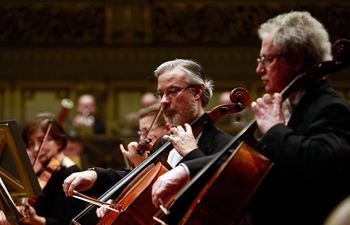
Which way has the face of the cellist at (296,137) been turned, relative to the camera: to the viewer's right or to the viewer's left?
to the viewer's left

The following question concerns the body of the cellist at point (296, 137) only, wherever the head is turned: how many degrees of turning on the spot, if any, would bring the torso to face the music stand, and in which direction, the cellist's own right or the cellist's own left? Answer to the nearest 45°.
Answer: approximately 45° to the cellist's own right

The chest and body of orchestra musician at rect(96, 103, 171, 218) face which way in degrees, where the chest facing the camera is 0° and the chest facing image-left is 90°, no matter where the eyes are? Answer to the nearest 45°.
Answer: approximately 45°

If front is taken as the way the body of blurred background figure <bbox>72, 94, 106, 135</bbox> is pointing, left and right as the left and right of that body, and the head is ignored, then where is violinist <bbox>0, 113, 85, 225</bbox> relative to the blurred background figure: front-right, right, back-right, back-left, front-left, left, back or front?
front

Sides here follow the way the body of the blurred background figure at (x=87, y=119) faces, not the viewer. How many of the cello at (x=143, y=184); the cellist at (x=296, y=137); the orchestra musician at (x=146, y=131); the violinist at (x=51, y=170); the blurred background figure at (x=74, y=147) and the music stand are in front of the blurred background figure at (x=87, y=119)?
6

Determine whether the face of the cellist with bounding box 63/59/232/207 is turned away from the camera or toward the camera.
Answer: toward the camera

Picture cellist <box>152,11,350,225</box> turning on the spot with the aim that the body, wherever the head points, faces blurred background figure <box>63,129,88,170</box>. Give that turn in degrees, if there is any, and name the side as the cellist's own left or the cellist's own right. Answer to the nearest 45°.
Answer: approximately 45° to the cellist's own right

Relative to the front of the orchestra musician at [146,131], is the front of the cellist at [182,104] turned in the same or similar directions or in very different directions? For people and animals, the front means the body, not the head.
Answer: same or similar directions

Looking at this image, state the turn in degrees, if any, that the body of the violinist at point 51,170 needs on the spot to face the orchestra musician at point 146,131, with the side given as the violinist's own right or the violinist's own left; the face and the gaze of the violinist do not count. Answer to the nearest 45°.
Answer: approximately 90° to the violinist's own left

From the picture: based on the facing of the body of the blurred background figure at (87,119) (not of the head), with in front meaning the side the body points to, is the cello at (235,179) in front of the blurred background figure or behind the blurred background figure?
in front

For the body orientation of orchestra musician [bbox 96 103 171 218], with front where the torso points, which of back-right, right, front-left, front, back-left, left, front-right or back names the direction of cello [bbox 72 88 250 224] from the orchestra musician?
front-left

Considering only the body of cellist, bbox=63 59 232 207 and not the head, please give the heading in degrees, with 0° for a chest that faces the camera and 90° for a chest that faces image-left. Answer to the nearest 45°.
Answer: approximately 45°

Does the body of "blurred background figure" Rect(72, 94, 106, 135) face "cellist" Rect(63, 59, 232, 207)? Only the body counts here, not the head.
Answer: yes

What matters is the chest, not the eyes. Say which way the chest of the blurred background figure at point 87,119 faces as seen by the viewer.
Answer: toward the camera

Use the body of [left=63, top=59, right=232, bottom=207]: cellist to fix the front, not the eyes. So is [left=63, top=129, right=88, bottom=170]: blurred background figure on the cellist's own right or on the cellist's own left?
on the cellist's own right

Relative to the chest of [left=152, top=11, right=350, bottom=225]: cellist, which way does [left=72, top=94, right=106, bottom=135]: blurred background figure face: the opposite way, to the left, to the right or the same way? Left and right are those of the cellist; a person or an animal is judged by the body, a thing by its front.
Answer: to the left

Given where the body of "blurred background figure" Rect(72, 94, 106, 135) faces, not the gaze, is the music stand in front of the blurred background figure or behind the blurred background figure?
in front
